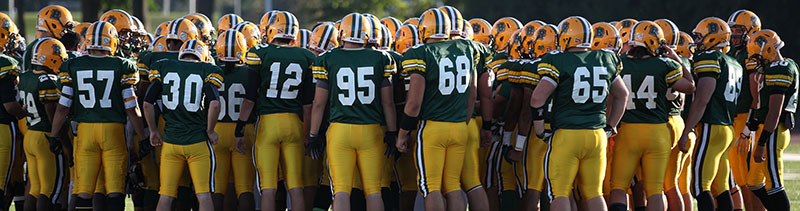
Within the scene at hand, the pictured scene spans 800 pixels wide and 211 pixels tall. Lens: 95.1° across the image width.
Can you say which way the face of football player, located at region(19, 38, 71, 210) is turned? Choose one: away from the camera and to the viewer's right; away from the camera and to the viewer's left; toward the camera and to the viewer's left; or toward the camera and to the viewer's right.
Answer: away from the camera and to the viewer's right

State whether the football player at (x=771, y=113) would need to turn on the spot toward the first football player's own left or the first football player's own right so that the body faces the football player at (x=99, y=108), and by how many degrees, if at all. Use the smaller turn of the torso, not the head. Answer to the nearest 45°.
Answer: approximately 45° to the first football player's own left

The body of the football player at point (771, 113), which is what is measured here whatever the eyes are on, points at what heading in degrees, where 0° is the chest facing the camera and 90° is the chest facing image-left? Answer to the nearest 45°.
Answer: approximately 90°

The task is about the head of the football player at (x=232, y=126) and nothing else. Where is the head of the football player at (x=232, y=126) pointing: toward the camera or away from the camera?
away from the camera

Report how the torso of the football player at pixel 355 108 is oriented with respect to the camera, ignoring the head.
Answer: away from the camera

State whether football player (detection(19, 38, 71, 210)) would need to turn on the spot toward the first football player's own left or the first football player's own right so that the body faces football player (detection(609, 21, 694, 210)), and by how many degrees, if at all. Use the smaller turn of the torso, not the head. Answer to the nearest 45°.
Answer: approximately 90° to the first football player's own right

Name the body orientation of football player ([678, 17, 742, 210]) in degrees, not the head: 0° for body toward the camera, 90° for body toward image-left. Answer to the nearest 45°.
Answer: approximately 135°

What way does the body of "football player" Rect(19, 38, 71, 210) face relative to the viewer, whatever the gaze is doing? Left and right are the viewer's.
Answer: facing away from the viewer and to the right of the viewer

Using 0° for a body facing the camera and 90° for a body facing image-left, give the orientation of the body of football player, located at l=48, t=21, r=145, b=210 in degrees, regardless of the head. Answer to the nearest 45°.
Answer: approximately 180°

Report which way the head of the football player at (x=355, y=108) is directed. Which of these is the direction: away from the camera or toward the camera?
away from the camera
